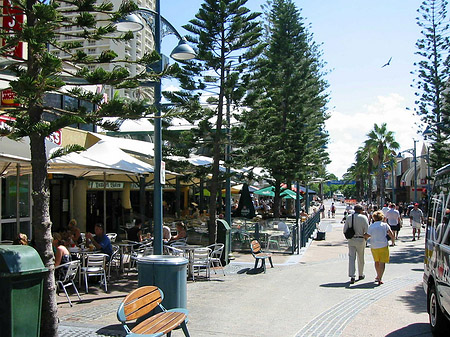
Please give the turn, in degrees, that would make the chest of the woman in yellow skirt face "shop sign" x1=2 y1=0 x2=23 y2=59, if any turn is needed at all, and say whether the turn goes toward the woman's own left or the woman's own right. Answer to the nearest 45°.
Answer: approximately 135° to the woman's own left

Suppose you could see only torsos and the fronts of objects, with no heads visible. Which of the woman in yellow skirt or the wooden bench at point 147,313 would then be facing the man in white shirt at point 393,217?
the woman in yellow skirt

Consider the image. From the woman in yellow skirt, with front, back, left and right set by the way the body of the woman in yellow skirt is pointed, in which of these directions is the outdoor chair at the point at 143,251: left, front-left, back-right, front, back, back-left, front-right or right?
left

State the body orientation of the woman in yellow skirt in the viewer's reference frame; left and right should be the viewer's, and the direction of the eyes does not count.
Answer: facing away from the viewer

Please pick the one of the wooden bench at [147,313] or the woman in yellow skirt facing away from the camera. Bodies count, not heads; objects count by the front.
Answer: the woman in yellow skirt

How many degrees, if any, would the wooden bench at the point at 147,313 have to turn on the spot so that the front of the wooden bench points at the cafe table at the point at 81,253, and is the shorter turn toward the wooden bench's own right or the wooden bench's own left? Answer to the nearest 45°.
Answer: approximately 135° to the wooden bench's own left

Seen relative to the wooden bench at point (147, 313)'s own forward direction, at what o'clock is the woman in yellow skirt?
The woman in yellow skirt is roughly at 9 o'clock from the wooden bench.

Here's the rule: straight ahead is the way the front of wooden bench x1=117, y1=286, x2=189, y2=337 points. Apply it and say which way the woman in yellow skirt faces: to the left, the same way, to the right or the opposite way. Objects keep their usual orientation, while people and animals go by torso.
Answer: to the left

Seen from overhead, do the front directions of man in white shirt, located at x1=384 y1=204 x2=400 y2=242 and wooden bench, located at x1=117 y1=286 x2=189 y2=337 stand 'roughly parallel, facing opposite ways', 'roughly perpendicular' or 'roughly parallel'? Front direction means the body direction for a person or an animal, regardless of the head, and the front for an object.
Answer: roughly perpendicular

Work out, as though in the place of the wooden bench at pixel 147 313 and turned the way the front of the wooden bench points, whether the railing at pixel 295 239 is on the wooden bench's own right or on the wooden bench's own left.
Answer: on the wooden bench's own left

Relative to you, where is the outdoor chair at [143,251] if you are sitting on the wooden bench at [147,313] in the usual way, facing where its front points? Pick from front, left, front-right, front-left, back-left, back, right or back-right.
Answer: back-left

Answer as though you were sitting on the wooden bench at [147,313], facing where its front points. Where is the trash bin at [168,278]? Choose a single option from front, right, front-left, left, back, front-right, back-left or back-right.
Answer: back-left
